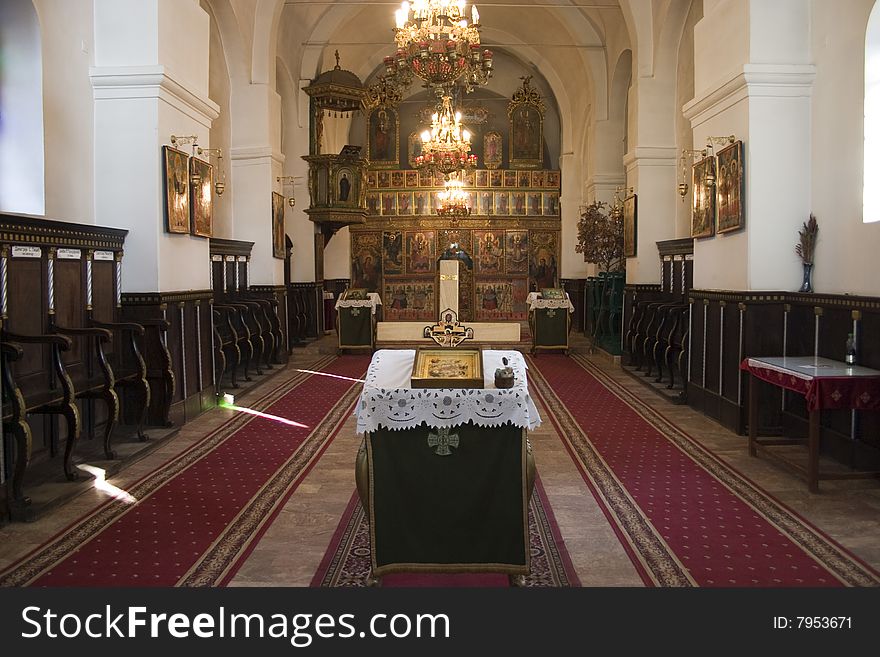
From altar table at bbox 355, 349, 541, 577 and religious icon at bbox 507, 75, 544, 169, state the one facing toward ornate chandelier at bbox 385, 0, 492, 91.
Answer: the religious icon

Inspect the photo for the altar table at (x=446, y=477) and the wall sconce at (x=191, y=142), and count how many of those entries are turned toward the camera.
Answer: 1

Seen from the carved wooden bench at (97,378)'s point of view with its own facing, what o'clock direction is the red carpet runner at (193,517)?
The red carpet runner is roughly at 1 o'clock from the carved wooden bench.

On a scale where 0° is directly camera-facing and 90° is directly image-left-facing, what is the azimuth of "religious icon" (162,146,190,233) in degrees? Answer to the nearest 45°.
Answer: approximately 315°

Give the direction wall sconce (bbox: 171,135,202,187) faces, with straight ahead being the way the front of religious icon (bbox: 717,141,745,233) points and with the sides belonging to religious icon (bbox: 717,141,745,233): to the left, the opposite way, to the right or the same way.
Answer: the opposite way

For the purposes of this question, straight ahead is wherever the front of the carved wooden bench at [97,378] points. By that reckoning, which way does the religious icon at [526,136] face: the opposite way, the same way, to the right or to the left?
to the right

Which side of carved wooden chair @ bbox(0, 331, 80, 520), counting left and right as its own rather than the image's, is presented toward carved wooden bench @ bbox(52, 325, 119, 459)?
left

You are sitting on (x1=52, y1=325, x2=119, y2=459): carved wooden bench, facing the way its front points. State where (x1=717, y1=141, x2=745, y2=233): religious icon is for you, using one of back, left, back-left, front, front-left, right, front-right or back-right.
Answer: front-left

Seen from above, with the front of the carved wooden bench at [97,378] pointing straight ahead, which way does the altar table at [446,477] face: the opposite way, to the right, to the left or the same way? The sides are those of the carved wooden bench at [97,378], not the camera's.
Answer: to the right

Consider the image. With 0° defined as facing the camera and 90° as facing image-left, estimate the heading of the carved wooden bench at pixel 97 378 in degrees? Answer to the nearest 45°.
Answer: approximately 315°

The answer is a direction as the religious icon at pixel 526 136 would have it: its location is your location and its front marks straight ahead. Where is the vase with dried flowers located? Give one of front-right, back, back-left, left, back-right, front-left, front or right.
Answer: front

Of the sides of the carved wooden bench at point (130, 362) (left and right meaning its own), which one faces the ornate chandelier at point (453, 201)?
left

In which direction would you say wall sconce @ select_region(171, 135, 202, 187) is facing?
to the viewer's right

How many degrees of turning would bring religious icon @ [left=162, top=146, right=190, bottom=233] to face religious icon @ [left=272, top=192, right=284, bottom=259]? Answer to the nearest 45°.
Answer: approximately 135° to its left

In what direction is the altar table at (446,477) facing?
toward the camera

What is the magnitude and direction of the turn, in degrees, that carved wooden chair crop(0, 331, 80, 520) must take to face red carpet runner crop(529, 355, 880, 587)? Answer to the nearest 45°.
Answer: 0° — it already faces it

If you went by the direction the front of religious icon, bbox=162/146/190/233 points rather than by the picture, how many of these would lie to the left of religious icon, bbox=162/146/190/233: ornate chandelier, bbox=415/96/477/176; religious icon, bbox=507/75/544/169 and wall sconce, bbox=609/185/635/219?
3

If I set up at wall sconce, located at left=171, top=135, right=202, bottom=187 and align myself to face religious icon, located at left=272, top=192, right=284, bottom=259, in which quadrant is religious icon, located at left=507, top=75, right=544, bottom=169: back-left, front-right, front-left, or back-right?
front-right

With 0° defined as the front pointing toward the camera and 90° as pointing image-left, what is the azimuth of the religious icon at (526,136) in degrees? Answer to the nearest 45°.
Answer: approximately 0°
